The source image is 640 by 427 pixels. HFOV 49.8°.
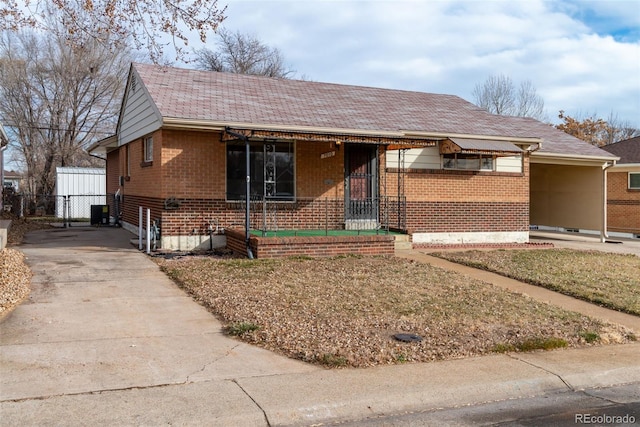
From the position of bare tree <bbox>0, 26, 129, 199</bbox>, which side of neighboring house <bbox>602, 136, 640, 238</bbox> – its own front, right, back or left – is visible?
right

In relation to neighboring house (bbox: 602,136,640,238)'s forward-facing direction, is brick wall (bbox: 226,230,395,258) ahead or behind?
ahead

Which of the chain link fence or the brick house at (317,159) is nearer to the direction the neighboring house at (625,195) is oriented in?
the brick house

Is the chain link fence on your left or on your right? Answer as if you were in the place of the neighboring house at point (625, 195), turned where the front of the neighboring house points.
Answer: on your right

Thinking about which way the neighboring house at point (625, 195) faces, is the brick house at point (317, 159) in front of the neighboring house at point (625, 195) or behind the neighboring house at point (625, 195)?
in front

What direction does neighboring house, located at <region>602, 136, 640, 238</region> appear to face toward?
toward the camera
